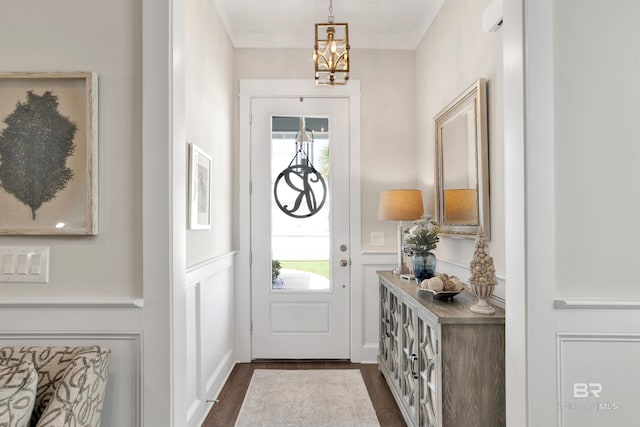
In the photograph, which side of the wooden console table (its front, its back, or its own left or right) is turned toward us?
left

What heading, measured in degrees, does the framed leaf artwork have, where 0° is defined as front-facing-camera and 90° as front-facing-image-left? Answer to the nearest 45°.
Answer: approximately 0°

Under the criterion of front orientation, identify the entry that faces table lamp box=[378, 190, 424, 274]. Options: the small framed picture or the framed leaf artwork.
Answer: the small framed picture

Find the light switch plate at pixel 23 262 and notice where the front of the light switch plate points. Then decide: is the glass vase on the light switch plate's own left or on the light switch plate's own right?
on the light switch plate's own left

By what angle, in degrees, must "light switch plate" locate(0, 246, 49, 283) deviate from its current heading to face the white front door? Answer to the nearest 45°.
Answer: approximately 135° to its left

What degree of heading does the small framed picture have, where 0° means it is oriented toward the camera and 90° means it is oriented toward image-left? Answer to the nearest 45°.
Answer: approximately 270°

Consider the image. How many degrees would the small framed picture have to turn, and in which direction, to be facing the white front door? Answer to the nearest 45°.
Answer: approximately 45° to its left

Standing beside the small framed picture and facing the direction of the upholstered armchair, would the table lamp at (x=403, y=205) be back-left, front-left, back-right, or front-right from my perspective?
back-left
